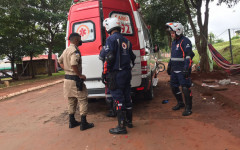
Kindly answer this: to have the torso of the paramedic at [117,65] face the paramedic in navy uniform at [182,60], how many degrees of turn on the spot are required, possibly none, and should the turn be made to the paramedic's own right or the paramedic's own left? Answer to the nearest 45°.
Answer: approximately 90° to the paramedic's own right

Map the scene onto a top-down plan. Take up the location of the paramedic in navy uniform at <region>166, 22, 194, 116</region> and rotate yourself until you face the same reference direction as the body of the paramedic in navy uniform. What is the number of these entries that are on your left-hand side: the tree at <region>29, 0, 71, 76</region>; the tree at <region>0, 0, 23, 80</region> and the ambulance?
0

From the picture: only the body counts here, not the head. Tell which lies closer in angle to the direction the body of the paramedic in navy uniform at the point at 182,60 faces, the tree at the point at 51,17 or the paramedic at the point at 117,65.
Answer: the paramedic

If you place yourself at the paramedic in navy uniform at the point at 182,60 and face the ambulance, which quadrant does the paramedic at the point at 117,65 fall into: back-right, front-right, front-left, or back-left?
front-left

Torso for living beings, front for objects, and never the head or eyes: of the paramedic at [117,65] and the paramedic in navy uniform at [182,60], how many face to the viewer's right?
0

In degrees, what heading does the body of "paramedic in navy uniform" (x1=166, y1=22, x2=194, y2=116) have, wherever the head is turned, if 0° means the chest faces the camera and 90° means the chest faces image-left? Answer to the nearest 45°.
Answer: approximately 45°

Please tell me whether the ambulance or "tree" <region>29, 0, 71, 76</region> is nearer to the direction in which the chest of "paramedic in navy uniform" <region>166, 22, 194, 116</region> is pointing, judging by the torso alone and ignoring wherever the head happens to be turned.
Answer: the ambulance

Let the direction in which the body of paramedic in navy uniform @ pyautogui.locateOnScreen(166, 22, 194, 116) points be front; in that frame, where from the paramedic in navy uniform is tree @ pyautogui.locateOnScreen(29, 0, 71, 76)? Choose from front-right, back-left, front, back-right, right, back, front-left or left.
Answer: right

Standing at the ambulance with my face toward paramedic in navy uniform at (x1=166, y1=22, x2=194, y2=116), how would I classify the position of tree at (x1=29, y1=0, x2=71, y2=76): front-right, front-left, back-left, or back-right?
back-left

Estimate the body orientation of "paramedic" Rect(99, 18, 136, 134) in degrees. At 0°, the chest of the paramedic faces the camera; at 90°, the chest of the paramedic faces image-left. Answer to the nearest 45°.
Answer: approximately 135°

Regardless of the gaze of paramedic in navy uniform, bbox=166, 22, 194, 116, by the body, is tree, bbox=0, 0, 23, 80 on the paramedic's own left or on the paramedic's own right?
on the paramedic's own right

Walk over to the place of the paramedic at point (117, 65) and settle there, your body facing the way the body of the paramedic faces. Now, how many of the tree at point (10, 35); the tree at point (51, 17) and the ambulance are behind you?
0

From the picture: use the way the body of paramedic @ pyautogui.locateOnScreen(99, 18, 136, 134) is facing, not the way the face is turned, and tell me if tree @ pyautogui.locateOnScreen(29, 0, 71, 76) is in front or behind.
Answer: in front

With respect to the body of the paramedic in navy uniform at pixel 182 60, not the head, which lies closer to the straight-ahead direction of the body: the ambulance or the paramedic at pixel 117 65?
the paramedic
